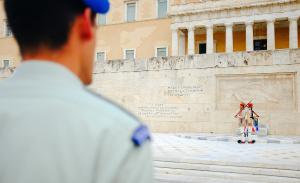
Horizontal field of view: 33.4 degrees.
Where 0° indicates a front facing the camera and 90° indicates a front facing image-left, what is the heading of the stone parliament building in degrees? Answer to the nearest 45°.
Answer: approximately 0°

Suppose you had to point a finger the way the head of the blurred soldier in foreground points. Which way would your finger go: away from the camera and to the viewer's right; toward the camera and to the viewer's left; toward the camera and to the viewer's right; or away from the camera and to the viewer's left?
away from the camera and to the viewer's right

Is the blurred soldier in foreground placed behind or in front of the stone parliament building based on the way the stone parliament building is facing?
in front
